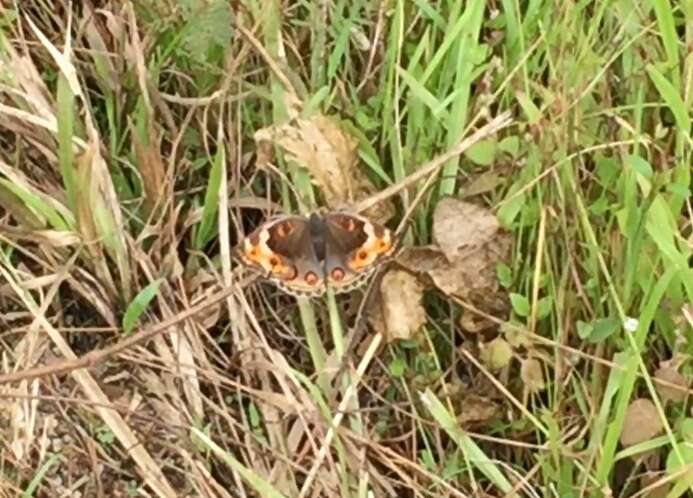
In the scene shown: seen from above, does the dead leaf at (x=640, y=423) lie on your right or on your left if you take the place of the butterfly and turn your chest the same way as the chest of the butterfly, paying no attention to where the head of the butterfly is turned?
on your right

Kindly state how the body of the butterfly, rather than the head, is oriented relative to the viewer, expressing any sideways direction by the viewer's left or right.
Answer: facing away from the viewer

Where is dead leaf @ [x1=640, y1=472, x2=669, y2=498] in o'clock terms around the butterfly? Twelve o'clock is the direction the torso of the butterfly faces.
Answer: The dead leaf is roughly at 4 o'clock from the butterfly.

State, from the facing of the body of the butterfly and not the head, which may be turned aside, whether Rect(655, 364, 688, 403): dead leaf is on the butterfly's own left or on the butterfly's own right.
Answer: on the butterfly's own right
